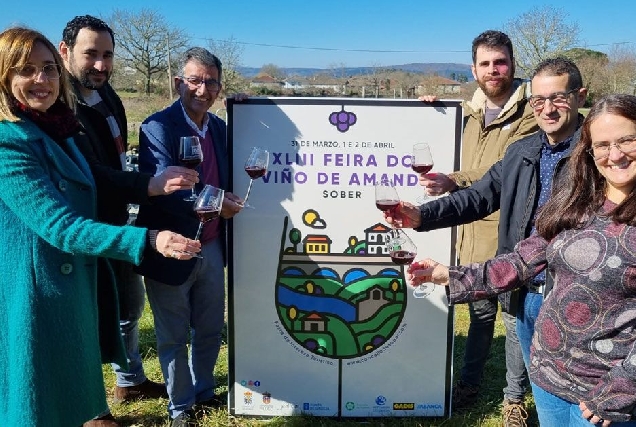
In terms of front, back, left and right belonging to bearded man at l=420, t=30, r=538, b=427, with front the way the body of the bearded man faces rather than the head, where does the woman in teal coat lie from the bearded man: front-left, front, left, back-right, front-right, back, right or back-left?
front

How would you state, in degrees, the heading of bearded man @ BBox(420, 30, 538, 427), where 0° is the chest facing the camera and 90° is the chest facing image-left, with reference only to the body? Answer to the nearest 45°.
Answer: approximately 45°

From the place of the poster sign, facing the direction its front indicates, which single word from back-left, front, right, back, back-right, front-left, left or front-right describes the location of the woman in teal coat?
front-right

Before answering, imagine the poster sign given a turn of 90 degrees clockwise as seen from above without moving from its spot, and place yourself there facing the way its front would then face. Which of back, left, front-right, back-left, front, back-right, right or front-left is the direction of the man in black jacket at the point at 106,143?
front

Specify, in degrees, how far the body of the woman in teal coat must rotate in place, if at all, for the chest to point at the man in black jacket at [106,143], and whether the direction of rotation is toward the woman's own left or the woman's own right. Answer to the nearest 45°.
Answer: approximately 135° to the woman's own left

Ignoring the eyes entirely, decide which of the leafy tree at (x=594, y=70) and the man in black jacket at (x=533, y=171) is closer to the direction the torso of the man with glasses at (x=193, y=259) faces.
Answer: the man in black jacket

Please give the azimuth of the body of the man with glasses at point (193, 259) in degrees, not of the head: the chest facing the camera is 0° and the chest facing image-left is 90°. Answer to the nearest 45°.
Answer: approximately 315°

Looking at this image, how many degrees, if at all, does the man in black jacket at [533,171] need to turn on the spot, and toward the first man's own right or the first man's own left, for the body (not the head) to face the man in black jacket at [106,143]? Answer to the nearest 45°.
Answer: approximately 45° to the first man's own right

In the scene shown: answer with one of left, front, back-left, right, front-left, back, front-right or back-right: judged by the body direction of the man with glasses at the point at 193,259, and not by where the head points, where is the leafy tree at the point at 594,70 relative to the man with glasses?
left

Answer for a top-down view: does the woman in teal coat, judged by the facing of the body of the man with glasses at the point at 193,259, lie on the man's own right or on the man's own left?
on the man's own right

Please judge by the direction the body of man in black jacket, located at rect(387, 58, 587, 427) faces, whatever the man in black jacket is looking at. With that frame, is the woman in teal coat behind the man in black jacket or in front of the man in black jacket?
in front

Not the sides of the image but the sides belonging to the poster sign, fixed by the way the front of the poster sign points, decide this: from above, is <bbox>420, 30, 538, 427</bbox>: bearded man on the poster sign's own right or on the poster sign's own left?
on the poster sign's own left
